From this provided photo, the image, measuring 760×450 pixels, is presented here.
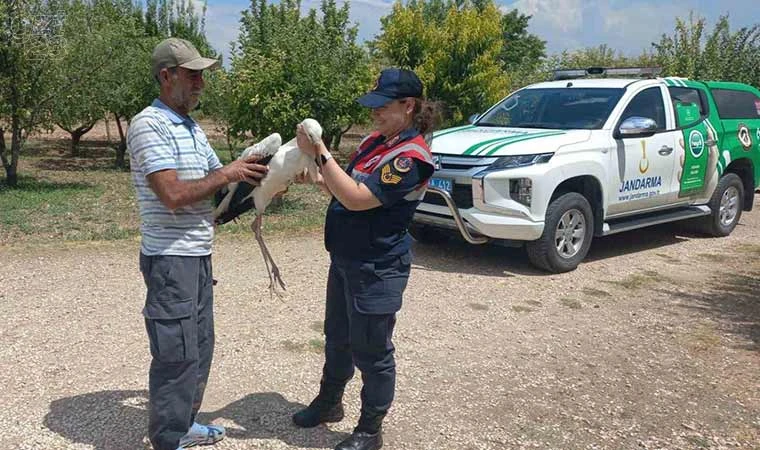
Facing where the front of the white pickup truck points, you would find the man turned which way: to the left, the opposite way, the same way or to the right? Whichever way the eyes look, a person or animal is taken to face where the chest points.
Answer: the opposite way

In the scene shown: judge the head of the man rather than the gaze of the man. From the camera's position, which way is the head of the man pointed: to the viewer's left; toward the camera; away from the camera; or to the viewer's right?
to the viewer's right

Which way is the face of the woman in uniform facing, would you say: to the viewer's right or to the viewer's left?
to the viewer's left

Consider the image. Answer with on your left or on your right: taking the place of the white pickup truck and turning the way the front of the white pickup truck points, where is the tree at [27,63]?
on your right

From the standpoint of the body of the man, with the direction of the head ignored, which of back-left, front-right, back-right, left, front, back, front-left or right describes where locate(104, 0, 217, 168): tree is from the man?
left

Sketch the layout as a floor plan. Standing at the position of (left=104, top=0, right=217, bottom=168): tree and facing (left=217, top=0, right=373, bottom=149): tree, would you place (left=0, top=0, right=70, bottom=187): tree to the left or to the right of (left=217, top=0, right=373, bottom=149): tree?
right

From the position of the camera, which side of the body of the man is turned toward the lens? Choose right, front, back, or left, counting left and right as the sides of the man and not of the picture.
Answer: right

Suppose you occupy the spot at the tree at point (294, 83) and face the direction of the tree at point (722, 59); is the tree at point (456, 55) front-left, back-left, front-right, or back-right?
front-left

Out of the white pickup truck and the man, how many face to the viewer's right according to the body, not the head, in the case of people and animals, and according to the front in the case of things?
1

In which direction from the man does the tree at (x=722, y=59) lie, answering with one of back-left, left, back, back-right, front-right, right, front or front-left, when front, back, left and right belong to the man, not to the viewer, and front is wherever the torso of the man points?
front-left

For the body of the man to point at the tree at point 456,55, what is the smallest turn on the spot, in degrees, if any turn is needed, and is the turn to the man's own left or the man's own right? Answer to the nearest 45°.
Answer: approximately 45° to the man's own left

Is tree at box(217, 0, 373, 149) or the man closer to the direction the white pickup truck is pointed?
the man

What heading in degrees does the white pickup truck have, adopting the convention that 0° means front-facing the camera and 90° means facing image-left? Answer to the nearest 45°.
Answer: approximately 45°

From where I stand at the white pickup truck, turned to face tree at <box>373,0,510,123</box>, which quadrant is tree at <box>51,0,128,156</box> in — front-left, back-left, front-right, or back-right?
front-left
